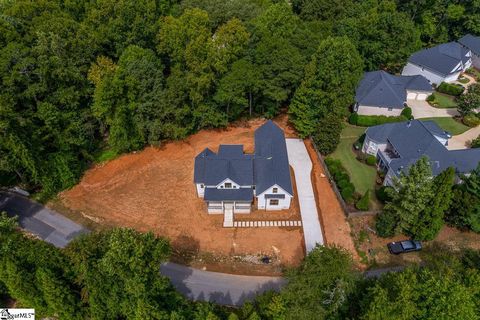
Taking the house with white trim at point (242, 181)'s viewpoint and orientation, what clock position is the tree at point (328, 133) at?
The tree is roughly at 8 o'clock from the house with white trim.

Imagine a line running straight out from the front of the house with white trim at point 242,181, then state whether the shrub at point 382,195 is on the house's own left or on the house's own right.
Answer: on the house's own left

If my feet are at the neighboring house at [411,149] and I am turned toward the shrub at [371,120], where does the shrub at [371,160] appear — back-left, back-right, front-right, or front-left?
front-left

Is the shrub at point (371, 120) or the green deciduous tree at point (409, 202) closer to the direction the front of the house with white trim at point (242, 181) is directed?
the green deciduous tree

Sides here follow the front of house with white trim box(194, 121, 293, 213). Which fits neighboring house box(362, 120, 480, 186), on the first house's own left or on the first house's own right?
on the first house's own left

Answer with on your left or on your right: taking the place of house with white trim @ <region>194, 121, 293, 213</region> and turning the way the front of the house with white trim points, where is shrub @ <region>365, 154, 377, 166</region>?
on your left

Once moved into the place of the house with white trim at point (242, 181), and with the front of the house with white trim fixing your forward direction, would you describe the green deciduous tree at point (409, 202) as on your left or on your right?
on your left

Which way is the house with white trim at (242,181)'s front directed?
toward the camera

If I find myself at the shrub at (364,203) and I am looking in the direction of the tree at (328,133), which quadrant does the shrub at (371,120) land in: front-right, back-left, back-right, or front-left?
front-right

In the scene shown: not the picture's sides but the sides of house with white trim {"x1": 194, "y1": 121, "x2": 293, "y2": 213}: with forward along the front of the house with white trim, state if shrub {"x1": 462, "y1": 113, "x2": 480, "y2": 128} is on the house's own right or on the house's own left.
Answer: on the house's own left

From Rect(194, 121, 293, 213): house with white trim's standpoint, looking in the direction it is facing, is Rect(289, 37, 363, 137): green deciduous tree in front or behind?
behind
